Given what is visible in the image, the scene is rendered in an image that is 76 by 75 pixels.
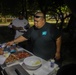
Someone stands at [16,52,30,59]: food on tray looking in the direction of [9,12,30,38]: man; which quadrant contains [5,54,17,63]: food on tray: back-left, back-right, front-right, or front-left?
back-left

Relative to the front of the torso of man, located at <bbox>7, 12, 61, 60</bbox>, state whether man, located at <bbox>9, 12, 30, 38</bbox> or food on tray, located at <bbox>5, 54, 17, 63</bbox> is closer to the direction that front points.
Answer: the food on tray

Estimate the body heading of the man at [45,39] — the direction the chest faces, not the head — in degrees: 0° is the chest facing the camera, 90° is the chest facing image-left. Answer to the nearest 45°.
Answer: approximately 45°

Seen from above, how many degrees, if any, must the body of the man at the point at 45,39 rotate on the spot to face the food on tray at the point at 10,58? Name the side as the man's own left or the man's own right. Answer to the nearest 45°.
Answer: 0° — they already face it

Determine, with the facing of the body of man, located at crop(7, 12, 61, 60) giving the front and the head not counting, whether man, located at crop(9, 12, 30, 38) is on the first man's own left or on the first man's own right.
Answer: on the first man's own right

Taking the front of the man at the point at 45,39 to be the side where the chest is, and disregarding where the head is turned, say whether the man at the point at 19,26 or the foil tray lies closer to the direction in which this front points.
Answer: the foil tray

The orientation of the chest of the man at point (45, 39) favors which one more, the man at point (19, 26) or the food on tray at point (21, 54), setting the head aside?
the food on tray

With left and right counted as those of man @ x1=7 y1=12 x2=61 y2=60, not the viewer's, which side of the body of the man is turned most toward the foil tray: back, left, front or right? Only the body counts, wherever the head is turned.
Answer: front

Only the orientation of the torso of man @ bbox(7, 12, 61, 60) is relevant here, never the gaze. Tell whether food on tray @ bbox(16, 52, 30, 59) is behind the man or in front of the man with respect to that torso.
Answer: in front
